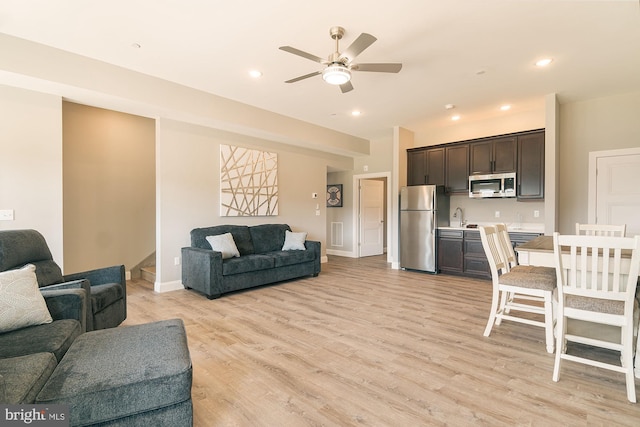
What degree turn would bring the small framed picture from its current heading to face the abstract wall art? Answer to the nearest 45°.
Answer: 0° — it already faces it

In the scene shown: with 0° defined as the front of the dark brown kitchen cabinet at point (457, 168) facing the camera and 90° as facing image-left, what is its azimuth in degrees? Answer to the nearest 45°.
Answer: approximately 0°

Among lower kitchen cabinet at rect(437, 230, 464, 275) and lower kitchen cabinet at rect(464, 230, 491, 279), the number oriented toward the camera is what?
2

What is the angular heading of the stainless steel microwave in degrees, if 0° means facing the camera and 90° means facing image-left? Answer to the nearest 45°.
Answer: approximately 0°

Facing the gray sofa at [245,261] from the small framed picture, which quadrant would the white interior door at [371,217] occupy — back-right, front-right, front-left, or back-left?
back-left

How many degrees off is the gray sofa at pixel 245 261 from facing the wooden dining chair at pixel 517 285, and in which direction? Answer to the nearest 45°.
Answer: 0° — it already faces it

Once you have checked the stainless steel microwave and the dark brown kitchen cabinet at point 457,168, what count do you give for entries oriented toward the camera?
2

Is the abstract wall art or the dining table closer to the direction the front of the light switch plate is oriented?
the dining table

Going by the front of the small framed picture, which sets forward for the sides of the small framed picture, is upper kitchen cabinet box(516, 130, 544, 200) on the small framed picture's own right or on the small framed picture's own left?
on the small framed picture's own left
